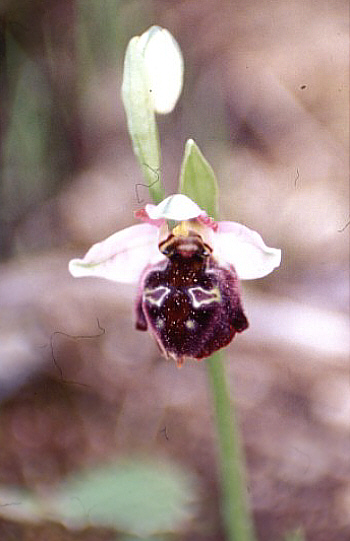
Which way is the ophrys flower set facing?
toward the camera
